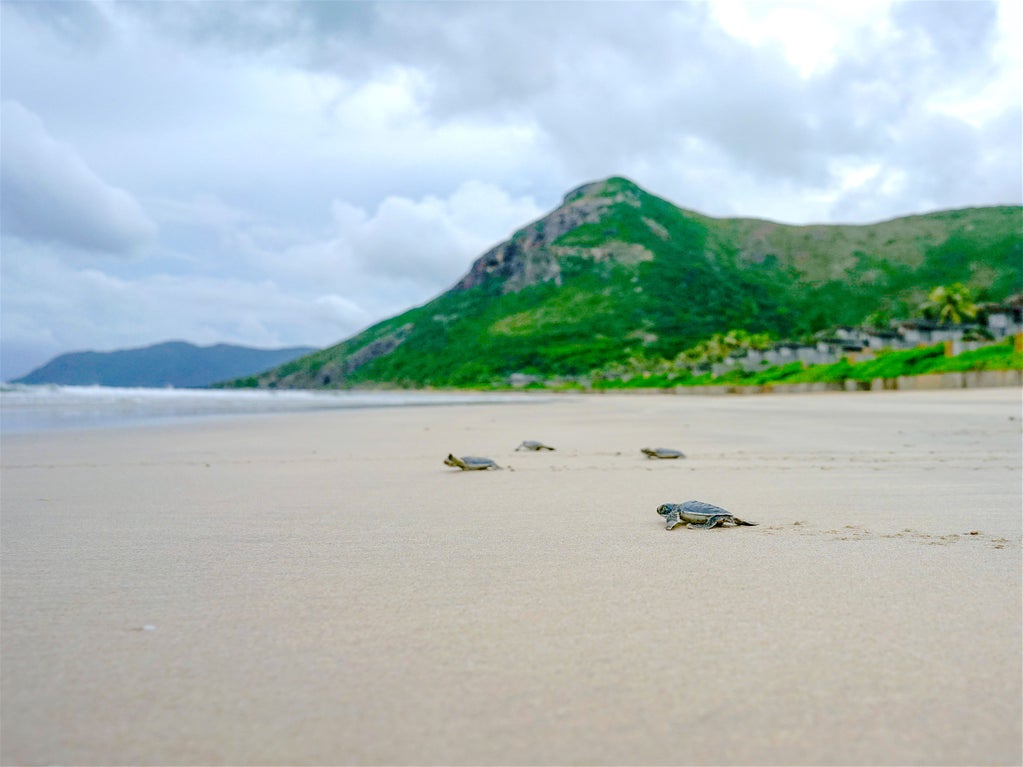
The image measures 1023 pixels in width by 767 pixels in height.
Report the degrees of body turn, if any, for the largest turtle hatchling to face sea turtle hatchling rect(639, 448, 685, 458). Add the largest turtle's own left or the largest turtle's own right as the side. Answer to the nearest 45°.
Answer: approximately 90° to the largest turtle's own right

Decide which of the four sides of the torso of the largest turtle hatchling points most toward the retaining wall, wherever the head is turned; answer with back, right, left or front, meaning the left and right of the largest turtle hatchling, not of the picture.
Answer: right

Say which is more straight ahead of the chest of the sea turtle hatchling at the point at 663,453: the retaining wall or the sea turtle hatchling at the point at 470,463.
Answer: the sea turtle hatchling

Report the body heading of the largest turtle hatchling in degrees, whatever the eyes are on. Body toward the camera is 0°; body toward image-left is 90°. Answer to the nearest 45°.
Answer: approximately 90°

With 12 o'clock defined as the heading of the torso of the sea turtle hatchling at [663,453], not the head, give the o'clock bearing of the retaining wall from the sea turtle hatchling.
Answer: The retaining wall is roughly at 4 o'clock from the sea turtle hatchling.

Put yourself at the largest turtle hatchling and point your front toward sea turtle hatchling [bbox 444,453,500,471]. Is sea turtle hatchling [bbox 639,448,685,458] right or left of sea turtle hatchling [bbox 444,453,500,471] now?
right

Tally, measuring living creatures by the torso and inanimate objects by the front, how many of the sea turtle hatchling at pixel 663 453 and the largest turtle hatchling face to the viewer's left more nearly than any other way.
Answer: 2

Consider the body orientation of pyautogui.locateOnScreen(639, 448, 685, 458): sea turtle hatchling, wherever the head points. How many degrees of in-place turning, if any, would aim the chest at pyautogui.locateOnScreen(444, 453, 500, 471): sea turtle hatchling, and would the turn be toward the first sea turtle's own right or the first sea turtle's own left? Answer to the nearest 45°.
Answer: approximately 45° to the first sea turtle's own left

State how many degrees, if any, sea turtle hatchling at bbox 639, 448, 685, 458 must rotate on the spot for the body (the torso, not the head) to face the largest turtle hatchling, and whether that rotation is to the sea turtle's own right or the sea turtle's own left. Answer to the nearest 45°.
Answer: approximately 90° to the sea turtle's own left

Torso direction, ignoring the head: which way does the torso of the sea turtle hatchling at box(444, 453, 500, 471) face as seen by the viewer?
to the viewer's left

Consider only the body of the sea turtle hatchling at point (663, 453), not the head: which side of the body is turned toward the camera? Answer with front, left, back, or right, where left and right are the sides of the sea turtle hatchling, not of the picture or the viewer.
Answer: left
